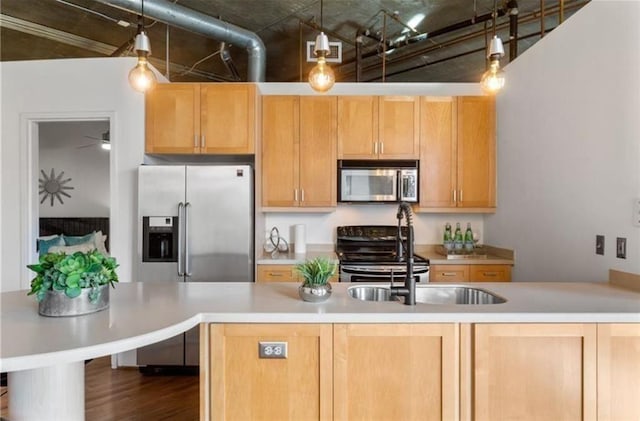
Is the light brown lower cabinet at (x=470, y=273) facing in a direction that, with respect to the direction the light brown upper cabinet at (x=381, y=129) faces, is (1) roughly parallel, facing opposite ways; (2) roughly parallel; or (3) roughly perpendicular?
roughly parallel

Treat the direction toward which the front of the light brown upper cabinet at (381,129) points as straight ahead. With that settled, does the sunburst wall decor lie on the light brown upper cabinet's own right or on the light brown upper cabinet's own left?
on the light brown upper cabinet's own right

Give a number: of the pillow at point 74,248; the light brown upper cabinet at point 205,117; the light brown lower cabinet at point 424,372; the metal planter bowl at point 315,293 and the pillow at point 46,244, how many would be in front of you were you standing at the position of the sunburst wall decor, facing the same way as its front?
5

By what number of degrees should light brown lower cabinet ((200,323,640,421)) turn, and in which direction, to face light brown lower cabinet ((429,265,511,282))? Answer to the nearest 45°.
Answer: approximately 180°

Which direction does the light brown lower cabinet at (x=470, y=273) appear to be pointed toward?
toward the camera

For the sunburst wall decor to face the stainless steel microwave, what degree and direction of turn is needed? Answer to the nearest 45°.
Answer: approximately 45° to its left

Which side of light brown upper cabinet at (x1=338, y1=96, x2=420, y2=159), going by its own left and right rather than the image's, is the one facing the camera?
front

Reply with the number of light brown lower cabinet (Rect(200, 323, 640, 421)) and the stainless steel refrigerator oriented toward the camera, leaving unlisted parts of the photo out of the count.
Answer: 2

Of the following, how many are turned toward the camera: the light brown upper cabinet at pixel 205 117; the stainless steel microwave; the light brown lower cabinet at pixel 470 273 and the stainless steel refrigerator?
4

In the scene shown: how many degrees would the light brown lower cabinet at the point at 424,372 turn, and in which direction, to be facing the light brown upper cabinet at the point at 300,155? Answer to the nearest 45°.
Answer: approximately 135° to its right

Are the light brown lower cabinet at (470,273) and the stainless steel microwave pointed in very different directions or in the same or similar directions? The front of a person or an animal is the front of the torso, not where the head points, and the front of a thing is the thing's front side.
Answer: same or similar directions

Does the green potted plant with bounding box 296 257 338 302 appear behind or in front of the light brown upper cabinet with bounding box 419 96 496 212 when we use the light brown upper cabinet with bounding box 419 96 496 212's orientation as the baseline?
in front

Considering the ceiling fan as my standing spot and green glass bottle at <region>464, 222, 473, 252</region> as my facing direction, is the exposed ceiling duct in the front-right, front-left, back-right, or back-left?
front-right

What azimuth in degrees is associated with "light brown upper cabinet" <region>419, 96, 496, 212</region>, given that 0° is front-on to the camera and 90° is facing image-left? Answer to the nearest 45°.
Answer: approximately 0°

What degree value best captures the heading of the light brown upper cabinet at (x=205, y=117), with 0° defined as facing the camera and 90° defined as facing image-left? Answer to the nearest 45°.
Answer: approximately 0°
